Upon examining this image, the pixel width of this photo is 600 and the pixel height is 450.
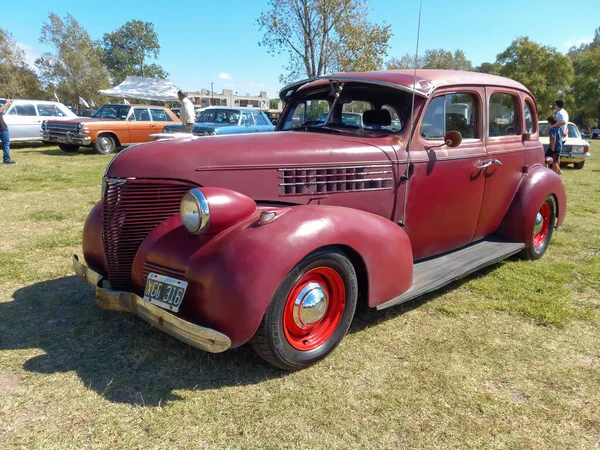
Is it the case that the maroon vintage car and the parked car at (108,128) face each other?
no

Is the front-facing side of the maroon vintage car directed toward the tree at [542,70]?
no

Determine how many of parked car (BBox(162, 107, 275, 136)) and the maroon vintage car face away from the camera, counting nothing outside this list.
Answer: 0

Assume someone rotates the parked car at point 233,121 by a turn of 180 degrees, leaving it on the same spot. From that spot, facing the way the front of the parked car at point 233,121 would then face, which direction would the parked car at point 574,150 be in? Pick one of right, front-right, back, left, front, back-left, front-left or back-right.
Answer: front-right

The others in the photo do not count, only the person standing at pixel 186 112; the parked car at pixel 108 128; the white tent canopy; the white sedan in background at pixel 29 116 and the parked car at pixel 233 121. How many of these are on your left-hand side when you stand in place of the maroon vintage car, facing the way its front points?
0

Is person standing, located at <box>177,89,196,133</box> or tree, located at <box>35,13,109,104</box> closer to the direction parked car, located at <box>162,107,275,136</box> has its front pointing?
the person standing

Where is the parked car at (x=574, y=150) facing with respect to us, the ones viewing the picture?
facing the viewer and to the right of the viewer

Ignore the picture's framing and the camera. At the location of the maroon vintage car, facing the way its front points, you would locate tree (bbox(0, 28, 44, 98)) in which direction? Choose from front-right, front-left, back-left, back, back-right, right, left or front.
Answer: right

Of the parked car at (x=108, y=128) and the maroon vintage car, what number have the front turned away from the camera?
0

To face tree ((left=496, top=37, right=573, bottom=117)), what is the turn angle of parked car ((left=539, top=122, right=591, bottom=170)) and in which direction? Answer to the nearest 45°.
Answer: approximately 135° to its left

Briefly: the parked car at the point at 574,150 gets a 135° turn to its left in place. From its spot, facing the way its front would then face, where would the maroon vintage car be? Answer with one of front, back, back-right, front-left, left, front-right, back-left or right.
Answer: back

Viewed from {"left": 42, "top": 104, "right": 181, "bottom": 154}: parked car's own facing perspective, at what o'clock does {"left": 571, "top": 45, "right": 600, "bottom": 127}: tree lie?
The tree is roughly at 7 o'clock from the parked car.

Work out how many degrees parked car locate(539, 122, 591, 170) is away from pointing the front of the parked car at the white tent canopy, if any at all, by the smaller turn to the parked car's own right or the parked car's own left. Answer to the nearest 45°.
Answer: approximately 135° to the parked car's own right

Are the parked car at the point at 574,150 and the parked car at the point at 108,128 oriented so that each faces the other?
no

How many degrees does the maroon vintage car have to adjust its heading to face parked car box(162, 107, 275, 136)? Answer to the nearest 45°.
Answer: approximately 135° to its right

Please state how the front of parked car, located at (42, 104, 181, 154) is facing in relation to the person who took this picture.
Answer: facing the viewer and to the left of the viewer

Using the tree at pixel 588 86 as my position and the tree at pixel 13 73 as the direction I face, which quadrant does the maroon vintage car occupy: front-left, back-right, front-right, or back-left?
front-left

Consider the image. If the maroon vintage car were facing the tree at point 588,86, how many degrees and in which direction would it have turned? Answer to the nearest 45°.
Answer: approximately 180°

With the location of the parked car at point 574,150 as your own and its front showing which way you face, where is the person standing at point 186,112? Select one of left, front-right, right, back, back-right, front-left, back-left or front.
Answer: right
